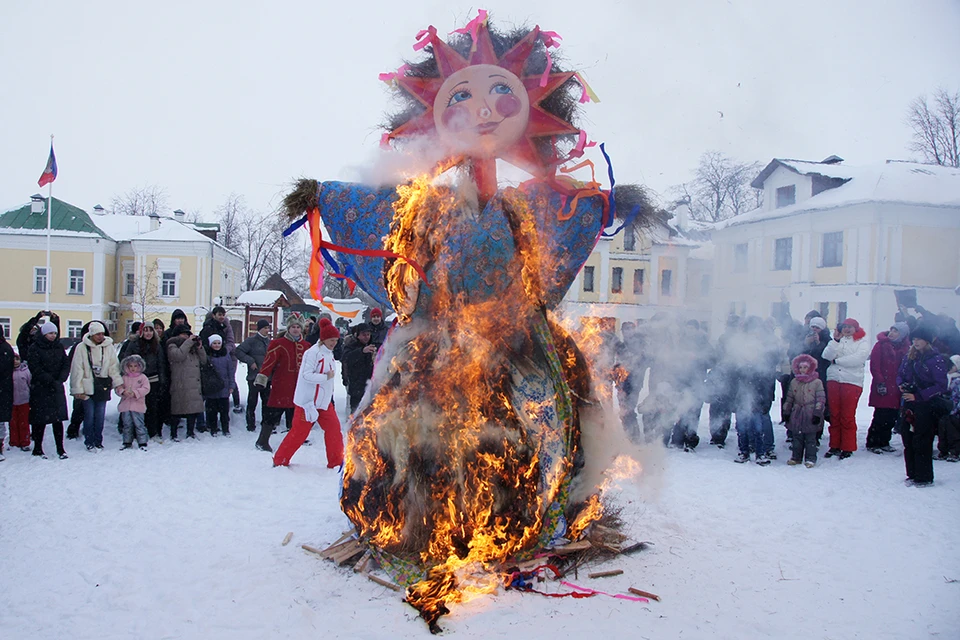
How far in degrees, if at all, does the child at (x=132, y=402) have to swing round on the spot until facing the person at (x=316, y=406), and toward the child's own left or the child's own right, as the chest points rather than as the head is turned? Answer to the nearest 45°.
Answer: approximately 45° to the child's own left

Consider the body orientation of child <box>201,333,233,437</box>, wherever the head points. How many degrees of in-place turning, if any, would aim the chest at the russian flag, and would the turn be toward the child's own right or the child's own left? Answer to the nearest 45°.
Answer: approximately 180°

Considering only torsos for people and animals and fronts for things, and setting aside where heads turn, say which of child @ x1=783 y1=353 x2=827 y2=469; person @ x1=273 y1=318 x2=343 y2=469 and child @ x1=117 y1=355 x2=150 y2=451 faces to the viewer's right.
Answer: person @ x1=273 y1=318 x2=343 y2=469

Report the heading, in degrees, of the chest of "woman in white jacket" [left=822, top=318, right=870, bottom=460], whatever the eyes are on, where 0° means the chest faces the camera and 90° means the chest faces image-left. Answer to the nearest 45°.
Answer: approximately 45°

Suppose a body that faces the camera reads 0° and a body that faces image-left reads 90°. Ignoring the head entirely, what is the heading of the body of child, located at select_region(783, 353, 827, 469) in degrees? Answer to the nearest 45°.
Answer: approximately 45°

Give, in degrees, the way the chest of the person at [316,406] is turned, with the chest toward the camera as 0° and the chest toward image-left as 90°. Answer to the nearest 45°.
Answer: approximately 270°

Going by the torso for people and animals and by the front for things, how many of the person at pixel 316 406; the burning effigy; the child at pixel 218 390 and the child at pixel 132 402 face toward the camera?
3

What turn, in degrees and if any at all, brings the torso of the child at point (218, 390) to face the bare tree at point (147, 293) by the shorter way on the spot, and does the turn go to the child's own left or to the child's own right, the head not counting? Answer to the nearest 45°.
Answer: approximately 180°

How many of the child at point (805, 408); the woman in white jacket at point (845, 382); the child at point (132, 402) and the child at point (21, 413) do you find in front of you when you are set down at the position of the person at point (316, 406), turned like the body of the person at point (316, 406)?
2
